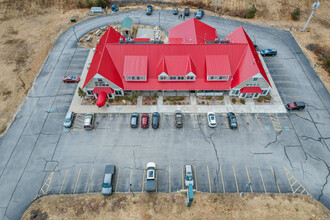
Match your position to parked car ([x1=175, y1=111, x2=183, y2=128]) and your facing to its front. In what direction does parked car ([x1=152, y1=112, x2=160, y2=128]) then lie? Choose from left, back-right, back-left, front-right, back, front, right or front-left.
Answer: left

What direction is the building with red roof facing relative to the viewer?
toward the camera

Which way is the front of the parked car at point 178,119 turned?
away from the camera

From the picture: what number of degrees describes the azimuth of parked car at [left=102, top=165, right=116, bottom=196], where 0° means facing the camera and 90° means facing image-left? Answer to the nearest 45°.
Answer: approximately 0°

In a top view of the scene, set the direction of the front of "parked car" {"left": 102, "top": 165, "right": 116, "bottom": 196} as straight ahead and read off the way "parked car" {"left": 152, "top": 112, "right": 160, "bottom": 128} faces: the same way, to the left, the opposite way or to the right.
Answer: the opposite way

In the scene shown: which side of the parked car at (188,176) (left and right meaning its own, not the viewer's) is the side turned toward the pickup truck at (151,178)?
right

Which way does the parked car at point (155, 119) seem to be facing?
away from the camera

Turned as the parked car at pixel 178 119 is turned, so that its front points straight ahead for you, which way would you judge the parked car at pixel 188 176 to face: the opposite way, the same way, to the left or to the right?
the opposite way

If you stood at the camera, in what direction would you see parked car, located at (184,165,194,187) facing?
facing the viewer

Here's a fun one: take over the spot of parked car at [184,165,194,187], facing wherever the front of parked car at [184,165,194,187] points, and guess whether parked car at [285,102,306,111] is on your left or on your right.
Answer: on your left

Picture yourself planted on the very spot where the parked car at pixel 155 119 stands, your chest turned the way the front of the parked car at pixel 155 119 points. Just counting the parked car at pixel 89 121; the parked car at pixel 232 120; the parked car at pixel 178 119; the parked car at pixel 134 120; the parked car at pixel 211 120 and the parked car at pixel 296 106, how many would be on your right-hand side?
4

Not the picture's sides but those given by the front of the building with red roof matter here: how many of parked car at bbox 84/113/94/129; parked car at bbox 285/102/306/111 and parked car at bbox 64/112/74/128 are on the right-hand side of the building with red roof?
2
